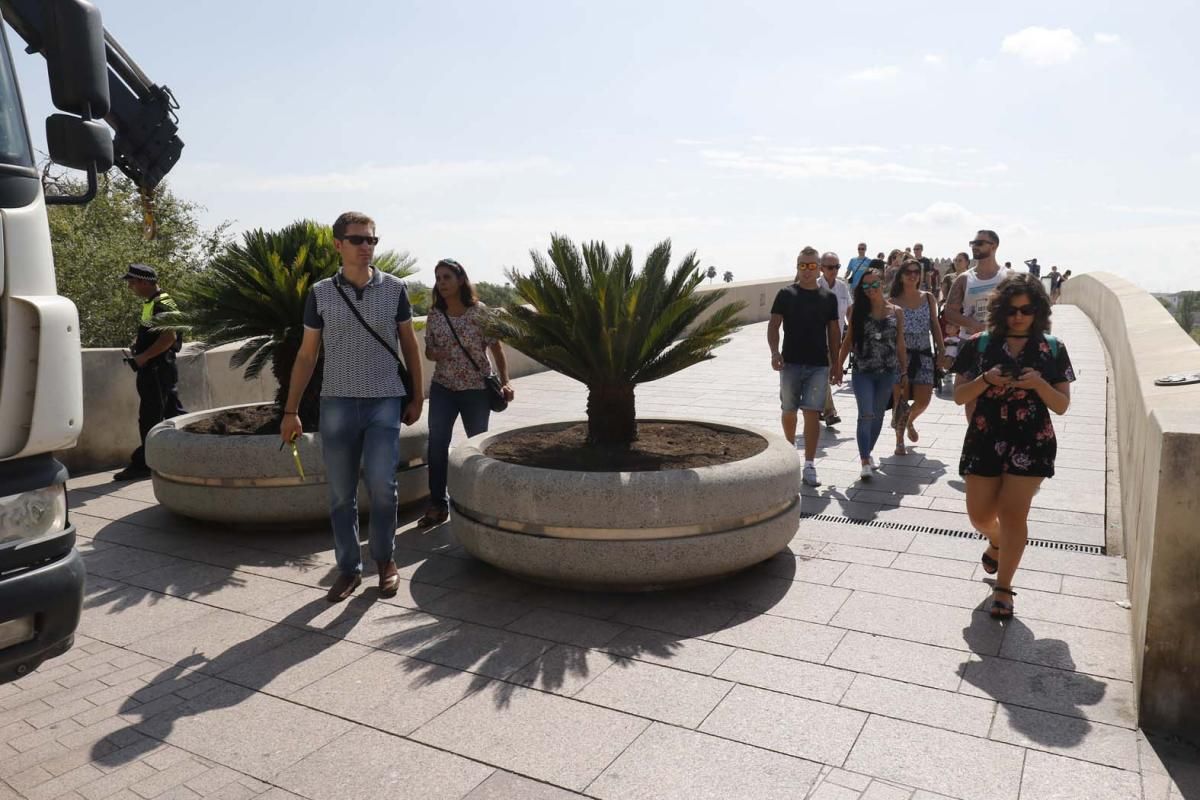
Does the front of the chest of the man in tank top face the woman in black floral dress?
yes

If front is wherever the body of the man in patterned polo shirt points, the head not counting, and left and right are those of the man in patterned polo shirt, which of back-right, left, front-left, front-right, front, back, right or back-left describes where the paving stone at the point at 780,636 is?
front-left

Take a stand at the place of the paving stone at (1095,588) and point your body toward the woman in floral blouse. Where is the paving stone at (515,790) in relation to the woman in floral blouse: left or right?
left

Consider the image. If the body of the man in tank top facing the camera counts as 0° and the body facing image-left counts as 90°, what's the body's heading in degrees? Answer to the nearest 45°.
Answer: approximately 0°

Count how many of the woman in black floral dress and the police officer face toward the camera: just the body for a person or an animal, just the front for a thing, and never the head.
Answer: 1
